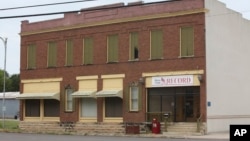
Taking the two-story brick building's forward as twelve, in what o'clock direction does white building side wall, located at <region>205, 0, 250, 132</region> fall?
The white building side wall is roughly at 8 o'clock from the two-story brick building.

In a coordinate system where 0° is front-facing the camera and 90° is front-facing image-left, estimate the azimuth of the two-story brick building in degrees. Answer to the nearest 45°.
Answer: approximately 45°
